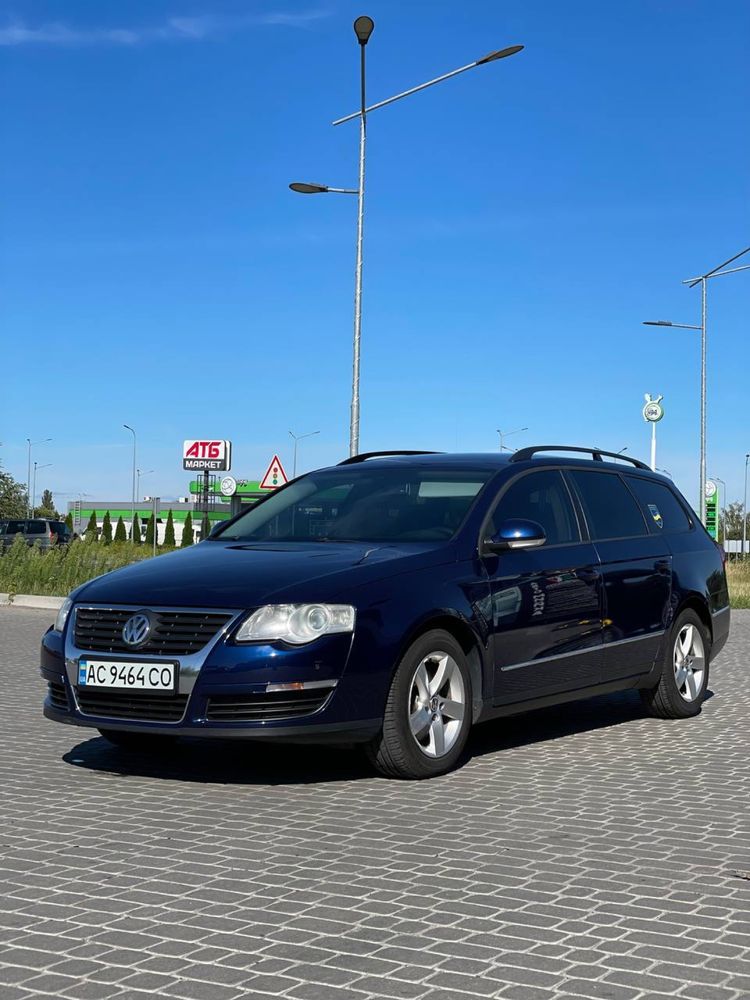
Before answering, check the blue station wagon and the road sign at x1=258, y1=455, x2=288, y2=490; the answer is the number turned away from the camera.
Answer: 0

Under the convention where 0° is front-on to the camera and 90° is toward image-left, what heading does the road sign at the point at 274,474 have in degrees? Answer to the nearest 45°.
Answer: approximately 0°

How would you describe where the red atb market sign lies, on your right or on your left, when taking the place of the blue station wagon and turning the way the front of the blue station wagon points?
on your right

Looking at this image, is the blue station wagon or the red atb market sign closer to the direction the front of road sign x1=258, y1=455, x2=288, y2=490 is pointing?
the blue station wagon

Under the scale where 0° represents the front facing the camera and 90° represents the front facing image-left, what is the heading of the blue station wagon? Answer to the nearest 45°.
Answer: approximately 45°

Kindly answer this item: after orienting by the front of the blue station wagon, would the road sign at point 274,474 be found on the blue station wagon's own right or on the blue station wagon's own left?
on the blue station wagon's own right

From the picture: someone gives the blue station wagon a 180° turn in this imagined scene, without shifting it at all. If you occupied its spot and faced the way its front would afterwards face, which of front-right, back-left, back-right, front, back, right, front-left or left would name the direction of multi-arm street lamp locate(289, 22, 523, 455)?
front-left

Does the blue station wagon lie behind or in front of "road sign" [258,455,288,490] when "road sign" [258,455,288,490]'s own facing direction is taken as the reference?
in front
